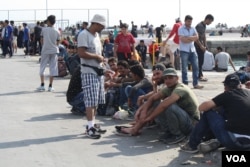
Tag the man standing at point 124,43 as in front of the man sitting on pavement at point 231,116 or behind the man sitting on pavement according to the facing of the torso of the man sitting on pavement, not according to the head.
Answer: in front

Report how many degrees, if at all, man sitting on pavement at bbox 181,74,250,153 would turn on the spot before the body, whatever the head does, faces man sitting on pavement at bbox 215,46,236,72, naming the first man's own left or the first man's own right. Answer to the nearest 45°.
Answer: approximately 45° to the first man's own right

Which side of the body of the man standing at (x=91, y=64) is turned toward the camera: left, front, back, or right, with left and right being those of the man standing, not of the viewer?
right

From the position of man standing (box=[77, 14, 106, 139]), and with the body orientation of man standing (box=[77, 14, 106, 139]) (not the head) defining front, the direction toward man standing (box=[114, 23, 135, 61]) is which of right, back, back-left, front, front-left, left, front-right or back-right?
left

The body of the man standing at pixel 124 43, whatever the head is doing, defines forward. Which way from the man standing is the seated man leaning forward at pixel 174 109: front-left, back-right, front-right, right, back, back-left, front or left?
front

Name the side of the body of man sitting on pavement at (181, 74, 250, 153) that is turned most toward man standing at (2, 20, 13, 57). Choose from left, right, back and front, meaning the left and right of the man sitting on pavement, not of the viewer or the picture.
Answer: front

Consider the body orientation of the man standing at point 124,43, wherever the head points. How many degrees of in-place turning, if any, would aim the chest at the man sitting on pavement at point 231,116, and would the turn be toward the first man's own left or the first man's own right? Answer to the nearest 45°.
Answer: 0° — they already face them

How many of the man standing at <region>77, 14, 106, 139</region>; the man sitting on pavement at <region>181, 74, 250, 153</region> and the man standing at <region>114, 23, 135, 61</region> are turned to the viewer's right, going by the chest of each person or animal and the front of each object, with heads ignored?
1

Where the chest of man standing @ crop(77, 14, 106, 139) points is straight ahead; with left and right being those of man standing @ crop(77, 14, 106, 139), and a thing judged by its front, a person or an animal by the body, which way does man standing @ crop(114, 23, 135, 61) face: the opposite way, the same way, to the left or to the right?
to the right

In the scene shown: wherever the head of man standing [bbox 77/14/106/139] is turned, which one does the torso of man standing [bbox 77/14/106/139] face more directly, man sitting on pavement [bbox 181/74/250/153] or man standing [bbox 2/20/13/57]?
the man sitting on pavement

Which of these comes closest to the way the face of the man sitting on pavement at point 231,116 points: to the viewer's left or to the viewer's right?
to the viewer's left

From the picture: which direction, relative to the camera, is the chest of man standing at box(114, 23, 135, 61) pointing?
toward the camera

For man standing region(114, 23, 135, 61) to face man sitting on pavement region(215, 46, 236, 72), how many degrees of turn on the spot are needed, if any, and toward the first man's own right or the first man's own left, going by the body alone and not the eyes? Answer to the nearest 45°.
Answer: approximately 135° to the first man's own left
